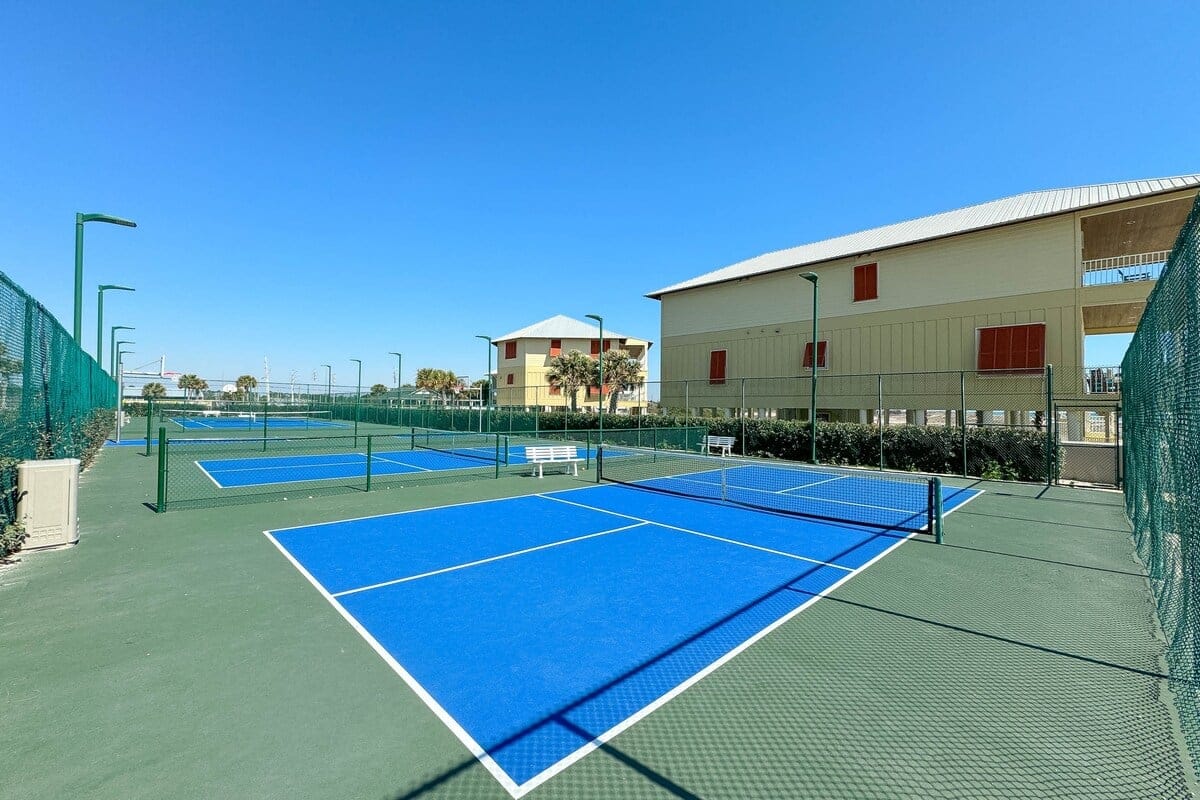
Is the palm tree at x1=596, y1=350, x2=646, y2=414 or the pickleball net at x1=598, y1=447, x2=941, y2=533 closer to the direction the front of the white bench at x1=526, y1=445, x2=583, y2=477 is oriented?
the pickleball net

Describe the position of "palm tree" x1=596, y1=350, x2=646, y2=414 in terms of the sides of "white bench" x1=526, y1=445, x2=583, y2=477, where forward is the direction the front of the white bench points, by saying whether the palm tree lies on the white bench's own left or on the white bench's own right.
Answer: on the white bench's own left

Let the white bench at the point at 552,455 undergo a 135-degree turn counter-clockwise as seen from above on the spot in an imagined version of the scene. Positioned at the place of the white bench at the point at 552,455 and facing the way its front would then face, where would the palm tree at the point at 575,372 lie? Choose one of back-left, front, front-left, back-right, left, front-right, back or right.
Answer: front

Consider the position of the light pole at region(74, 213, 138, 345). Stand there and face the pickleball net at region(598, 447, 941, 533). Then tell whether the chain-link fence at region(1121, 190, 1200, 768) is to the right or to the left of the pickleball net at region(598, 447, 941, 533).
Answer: right

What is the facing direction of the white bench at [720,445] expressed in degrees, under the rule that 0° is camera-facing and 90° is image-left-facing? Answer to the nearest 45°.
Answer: approximately 0°

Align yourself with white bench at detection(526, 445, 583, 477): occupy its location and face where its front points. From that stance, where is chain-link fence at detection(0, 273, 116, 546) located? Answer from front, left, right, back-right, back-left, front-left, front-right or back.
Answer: right

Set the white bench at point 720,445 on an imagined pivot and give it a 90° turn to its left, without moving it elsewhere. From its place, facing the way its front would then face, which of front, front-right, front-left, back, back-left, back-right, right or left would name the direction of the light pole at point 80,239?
back-right

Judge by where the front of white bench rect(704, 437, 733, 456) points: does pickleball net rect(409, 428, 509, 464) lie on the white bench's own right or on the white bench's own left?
on the white bench's own right

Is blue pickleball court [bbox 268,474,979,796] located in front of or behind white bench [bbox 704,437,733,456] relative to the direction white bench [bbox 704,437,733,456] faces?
in front

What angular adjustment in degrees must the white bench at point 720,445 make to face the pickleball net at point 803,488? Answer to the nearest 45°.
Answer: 0° — it already faces it

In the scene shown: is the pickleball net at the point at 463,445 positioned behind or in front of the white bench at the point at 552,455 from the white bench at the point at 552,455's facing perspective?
behind

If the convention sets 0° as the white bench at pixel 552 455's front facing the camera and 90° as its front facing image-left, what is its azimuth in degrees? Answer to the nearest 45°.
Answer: approximately 315°

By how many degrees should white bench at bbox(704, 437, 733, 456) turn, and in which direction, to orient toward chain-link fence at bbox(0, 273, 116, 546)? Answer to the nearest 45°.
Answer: approximately 45° to its right

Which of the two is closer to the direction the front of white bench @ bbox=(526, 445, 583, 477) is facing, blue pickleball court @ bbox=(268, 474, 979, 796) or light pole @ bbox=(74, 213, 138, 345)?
the blue pickleball court

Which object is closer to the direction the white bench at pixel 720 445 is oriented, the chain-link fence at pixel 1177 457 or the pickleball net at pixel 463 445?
the chain-link fence
